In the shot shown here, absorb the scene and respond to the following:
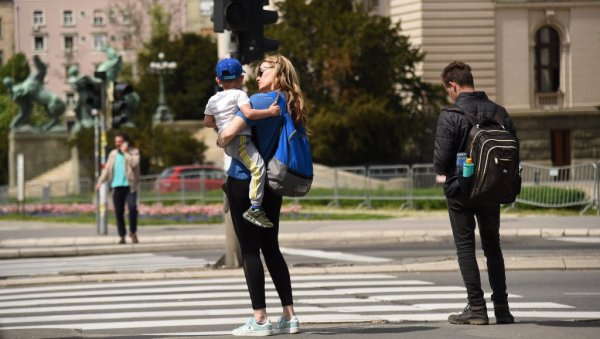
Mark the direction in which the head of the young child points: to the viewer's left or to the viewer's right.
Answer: to the viewer's right

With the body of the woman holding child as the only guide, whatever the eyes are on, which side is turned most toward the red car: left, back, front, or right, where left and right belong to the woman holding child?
right

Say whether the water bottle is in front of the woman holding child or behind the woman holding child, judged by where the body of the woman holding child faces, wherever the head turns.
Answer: behind

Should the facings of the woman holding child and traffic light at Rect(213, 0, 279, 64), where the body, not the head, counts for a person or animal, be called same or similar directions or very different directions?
very different directions
